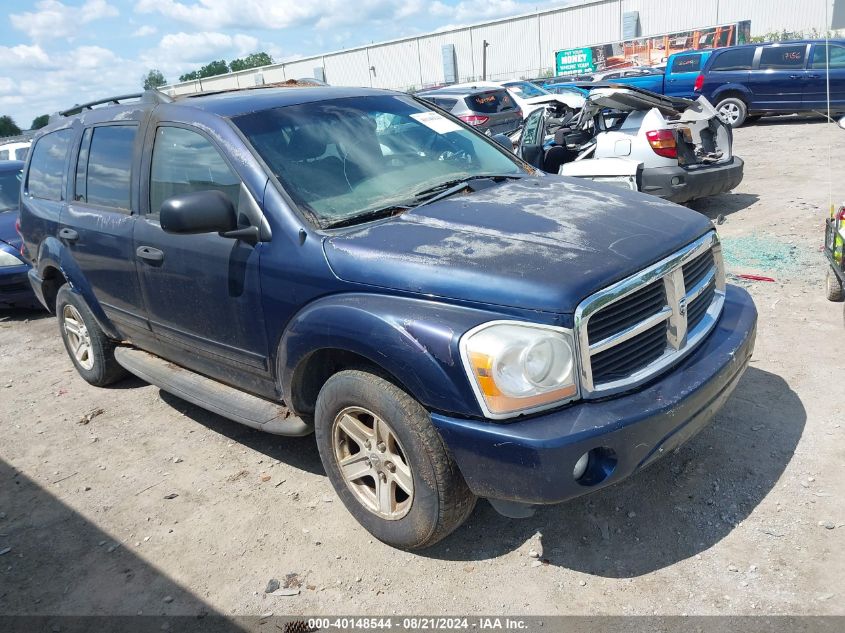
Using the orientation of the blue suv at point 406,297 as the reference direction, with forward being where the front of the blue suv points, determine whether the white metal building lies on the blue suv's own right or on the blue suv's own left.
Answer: on the blue suv's own left

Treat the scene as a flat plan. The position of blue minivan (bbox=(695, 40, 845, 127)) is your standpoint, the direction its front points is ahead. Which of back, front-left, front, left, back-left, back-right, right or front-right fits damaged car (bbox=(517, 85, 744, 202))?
right

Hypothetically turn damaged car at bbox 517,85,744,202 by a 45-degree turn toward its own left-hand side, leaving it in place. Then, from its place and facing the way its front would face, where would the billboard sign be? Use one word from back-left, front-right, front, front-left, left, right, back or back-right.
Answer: right

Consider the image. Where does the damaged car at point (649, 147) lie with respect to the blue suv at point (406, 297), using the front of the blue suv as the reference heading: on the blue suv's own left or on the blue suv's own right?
on the blue suv's own left

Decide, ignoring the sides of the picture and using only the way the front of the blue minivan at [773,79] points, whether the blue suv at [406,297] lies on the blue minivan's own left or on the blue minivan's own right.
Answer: on the blue minivan's own right

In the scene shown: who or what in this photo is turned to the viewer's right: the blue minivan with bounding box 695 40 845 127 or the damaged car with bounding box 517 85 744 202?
the blue minivan

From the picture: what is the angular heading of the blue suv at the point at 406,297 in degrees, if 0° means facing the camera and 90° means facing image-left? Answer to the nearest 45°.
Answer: approximately 315°

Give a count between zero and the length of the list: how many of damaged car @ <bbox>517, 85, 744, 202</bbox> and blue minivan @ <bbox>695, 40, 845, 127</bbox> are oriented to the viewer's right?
1

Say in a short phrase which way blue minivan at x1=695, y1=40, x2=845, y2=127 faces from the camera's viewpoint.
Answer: facing to the right of the viewer

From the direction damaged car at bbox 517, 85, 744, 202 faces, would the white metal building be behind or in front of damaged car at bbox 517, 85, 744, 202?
in front

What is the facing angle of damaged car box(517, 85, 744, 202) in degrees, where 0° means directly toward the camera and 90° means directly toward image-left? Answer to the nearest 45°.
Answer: approximately 135°
